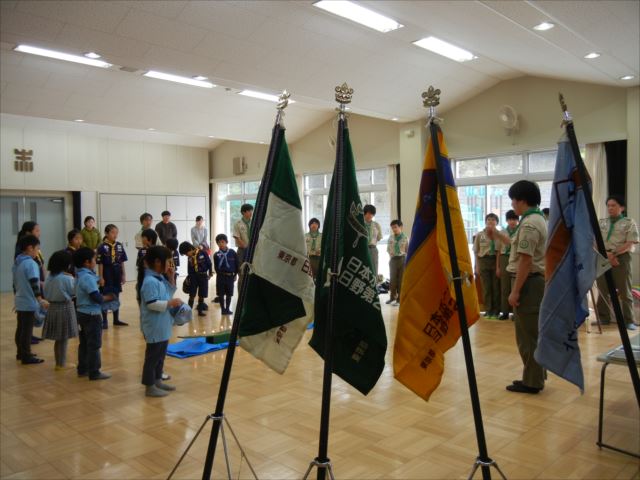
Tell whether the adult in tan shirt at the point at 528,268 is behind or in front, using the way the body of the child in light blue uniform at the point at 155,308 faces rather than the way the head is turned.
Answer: in front

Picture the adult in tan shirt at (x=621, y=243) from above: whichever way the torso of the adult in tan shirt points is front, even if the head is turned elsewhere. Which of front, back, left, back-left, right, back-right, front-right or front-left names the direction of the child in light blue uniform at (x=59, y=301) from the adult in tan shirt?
front

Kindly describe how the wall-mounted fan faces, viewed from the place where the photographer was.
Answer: facing the viewer and to the left of the viewer

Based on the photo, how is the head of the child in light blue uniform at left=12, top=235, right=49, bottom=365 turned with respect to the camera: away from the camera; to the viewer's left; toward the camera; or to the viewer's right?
to the viewer's right

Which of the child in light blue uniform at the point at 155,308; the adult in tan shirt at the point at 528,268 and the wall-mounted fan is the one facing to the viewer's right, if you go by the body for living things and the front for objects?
the child in light blue uniform

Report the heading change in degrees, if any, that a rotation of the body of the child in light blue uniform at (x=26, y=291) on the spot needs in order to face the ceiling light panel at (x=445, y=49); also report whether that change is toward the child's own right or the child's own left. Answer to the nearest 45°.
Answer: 0° — they already face it

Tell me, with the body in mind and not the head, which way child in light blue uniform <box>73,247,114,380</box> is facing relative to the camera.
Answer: to the viewer's right

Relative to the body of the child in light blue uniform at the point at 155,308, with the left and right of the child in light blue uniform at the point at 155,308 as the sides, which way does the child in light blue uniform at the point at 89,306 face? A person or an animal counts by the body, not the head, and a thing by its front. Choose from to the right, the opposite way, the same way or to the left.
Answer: the same way

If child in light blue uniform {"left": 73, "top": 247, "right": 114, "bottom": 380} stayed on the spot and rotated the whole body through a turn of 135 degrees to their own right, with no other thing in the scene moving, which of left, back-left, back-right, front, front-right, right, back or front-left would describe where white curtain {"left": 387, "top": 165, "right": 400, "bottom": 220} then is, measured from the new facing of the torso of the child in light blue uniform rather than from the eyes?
back

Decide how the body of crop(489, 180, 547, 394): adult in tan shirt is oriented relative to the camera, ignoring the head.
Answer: to the viewer's left

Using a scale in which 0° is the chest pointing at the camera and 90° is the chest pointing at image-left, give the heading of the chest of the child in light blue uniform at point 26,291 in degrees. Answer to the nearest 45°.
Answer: approximately 270°

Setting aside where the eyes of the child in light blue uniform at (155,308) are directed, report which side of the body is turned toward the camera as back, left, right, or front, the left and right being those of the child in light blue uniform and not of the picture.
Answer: right

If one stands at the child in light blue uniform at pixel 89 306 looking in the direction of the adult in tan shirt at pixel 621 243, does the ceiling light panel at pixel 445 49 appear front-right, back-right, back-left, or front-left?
front-left

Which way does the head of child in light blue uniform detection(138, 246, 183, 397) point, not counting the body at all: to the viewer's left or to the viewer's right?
to the viewer's right
